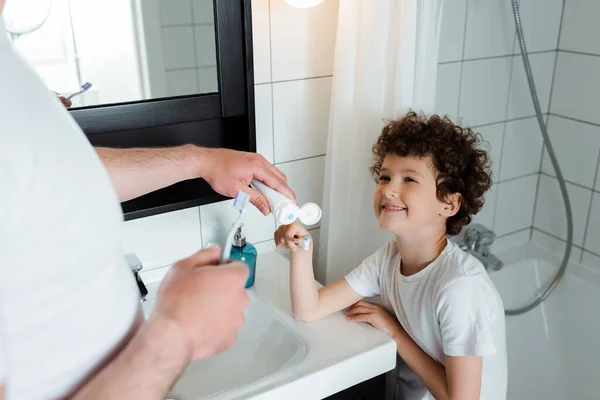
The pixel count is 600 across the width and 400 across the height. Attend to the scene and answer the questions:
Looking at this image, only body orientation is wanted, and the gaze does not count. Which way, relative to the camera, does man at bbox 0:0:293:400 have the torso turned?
to the viewer's right

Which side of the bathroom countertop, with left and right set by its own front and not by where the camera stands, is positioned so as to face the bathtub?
left
